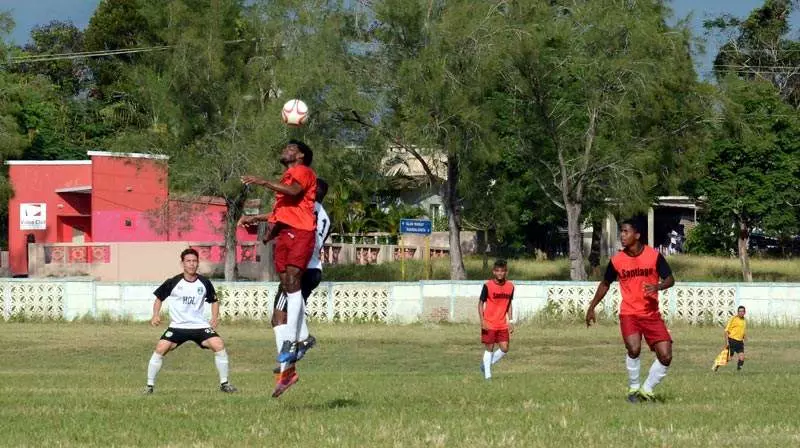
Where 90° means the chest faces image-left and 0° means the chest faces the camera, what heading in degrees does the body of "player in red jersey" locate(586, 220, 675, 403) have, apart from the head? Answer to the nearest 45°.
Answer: approximately 0°

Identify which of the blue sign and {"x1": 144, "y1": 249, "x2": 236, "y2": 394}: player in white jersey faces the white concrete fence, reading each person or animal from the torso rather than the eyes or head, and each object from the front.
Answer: the blue sign

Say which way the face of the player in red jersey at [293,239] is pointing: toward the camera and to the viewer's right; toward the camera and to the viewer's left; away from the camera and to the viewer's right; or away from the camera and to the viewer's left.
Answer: toward the camera and to the viewer's left

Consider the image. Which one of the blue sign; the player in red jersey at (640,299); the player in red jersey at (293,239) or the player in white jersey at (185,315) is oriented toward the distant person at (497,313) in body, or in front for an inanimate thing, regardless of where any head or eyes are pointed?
the blue sign

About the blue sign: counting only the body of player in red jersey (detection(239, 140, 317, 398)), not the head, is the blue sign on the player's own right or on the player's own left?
on the player's own right

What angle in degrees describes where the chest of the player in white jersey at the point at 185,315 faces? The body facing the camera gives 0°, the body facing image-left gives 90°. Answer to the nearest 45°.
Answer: approximately 0°

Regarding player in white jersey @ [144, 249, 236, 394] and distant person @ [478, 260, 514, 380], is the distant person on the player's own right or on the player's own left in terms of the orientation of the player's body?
on the player's own left

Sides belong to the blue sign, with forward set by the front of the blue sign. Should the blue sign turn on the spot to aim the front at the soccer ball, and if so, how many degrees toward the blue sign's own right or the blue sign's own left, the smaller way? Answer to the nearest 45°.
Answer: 0° — it already faces it
